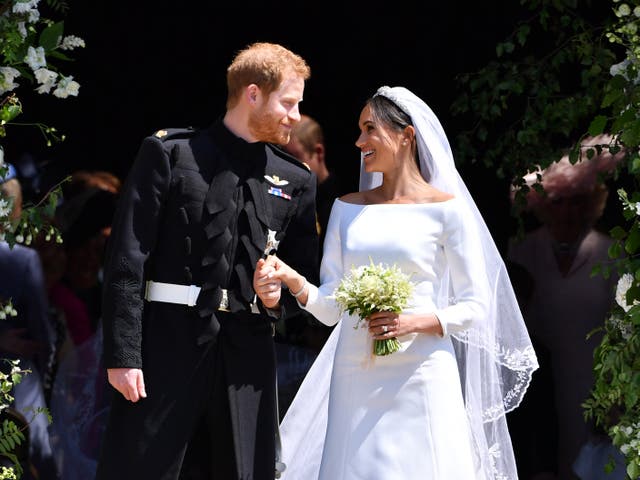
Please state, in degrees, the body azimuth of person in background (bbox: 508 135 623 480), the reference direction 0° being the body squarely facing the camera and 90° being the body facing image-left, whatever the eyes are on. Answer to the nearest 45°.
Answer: approximately 0°

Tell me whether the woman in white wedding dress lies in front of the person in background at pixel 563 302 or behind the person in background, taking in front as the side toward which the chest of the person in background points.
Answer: in front

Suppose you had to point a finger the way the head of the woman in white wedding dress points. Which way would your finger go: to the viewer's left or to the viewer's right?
to the viewer's left

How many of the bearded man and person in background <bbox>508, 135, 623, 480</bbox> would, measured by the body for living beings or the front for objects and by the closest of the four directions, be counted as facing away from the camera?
0

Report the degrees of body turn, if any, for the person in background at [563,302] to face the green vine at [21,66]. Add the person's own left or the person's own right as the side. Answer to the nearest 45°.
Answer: approximately 45° to the person's own right

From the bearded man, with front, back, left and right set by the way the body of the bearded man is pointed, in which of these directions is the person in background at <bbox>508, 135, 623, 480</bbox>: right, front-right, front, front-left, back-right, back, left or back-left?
left

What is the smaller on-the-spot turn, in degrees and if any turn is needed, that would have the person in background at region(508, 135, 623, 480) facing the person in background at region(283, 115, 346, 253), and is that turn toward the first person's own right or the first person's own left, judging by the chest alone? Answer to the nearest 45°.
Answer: approximately 90° to the first person's own right

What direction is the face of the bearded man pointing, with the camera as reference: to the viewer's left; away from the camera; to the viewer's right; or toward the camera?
to the viewer's right

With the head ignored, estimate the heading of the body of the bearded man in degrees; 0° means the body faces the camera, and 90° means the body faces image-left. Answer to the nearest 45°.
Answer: approximately 315°
